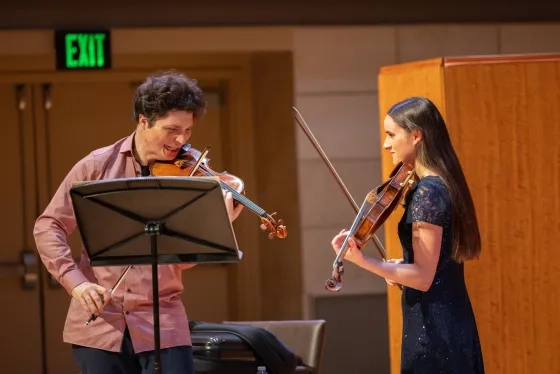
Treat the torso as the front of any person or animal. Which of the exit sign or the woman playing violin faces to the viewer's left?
the woman playing violin

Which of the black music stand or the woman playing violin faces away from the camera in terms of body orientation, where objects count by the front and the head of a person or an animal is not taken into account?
the black music stand

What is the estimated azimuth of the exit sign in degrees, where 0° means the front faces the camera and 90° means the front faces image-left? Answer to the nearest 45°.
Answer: approximately 0°

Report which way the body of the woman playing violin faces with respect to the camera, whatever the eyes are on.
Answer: to the viewer's left

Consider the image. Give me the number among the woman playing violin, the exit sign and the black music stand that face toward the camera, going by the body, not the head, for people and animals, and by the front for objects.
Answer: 1

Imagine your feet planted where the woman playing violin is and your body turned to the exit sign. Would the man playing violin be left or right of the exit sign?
left

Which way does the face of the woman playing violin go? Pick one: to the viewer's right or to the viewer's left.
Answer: to the viewer's left

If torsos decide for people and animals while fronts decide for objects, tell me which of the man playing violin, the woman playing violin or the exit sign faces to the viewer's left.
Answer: the woman playing violin

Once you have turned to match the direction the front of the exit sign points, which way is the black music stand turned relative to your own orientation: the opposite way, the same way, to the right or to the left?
the opposite way

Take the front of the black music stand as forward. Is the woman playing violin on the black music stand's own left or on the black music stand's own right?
on the black music stand's own right

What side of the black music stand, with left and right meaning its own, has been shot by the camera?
back

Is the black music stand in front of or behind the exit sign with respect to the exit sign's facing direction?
in front

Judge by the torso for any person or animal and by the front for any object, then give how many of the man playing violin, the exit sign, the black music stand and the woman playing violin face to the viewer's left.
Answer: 1

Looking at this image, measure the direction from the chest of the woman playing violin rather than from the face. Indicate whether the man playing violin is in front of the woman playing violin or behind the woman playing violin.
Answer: in front

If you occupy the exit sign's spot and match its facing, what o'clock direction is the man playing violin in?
The man playing violin is roughly at 12 o'clock from the exit sign.
